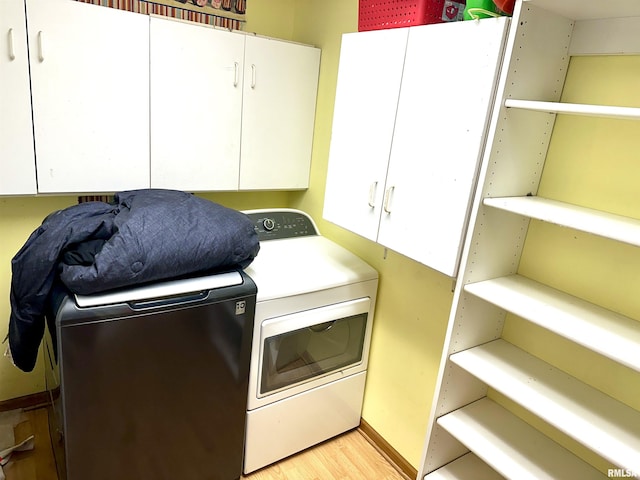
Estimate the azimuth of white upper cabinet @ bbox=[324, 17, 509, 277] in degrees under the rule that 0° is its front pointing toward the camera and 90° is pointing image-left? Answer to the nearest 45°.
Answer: approximately 45°

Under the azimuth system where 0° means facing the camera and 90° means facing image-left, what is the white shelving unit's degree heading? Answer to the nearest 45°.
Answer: approximately 45°

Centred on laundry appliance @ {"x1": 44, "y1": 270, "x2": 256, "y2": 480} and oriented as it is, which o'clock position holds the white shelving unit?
The white shelving unit is roughly at 10 o'clock from the laundry appliance.

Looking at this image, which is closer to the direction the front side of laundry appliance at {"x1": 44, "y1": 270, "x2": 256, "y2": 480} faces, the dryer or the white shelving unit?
the white shelving unit

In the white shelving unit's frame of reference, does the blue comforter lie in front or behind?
in front

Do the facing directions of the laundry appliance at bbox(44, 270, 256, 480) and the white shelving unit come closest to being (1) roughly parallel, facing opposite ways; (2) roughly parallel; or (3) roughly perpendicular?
roughly perpendicular
